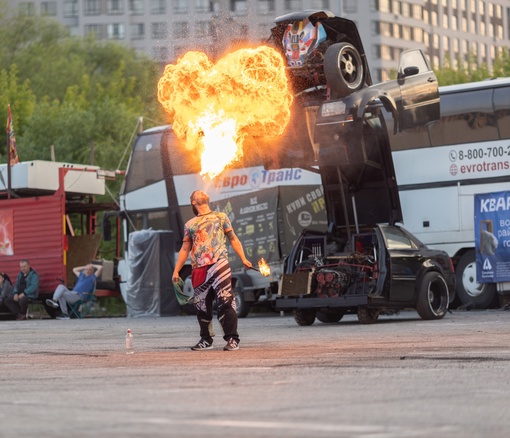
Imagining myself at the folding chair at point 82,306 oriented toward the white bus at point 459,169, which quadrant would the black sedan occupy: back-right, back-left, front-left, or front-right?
front-right

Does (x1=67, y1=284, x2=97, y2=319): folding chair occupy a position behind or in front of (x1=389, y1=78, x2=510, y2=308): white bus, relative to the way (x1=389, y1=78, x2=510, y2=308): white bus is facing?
in front

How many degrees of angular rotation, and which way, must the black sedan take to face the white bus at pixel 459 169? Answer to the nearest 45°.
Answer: approximately 135° to its right

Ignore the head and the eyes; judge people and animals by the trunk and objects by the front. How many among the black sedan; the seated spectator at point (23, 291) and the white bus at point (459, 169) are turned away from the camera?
0

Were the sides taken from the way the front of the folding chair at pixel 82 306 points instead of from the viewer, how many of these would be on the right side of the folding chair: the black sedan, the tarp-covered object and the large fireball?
0

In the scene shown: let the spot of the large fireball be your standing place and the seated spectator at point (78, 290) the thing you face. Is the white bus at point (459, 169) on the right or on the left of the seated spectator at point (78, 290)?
right

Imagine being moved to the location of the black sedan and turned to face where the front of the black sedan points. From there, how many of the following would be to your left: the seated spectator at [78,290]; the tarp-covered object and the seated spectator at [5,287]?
0

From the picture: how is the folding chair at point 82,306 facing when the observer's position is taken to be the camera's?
facing the viewer and to the left of the viewer

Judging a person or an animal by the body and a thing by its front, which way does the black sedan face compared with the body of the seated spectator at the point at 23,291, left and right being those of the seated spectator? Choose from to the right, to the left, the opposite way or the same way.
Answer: the same way

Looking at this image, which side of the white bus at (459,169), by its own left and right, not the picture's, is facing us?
left
